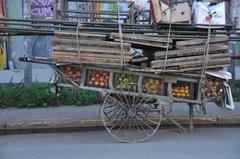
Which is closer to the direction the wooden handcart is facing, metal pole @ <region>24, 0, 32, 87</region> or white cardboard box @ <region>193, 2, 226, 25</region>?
the metal pole

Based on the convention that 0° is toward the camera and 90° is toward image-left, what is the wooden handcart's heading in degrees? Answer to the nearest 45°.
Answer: approximately 90°
